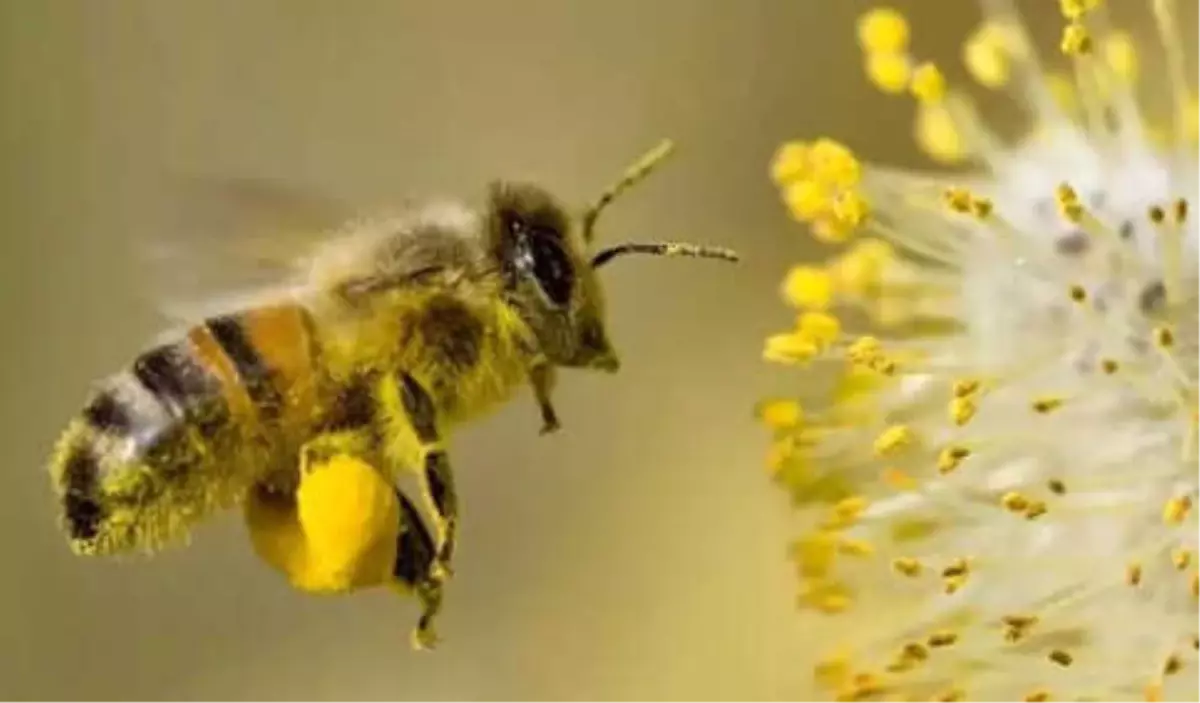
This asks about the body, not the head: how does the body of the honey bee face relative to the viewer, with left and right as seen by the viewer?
facing to the right of the viewer
